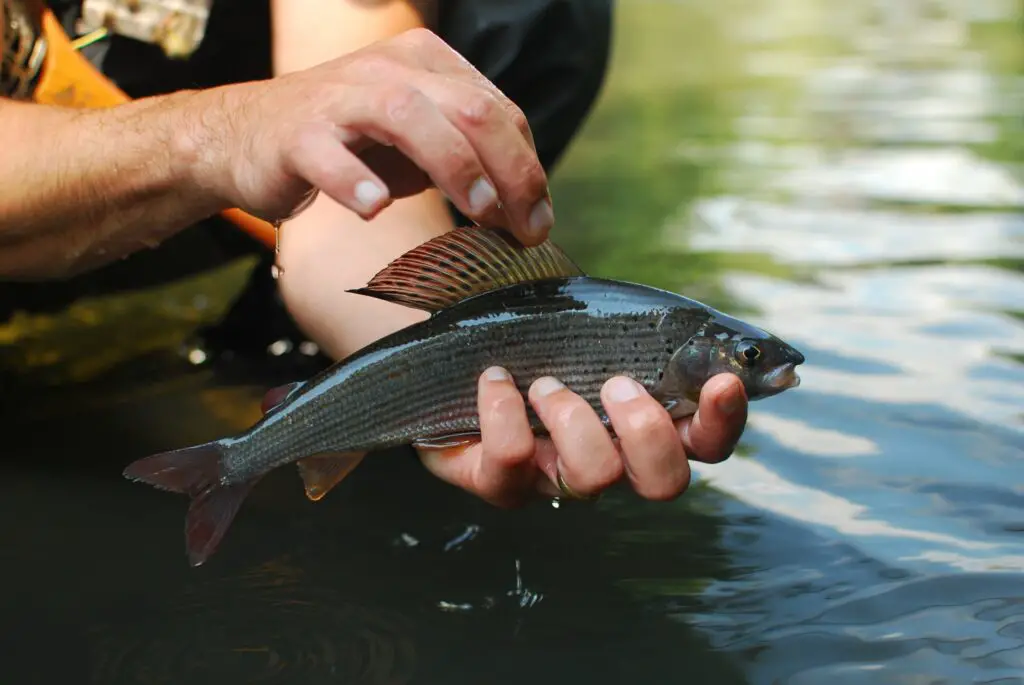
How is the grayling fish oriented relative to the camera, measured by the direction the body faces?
to the viewer's right
